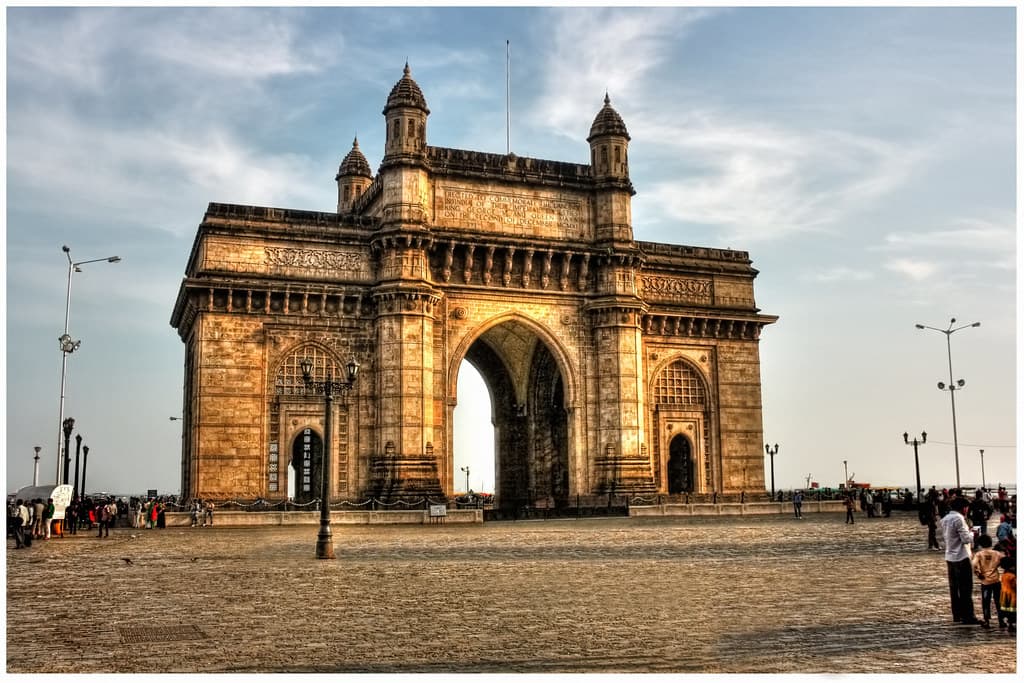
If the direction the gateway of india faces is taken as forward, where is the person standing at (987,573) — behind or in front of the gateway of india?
in front

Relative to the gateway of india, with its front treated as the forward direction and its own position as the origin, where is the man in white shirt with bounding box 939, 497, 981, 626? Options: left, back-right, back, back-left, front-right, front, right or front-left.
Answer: front-right

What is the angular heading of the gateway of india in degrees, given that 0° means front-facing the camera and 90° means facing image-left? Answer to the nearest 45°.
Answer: approximately 315°

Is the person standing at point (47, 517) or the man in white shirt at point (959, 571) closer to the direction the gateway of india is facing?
the man in white shirt

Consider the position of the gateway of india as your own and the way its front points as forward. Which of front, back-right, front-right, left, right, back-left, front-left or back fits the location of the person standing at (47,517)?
right
